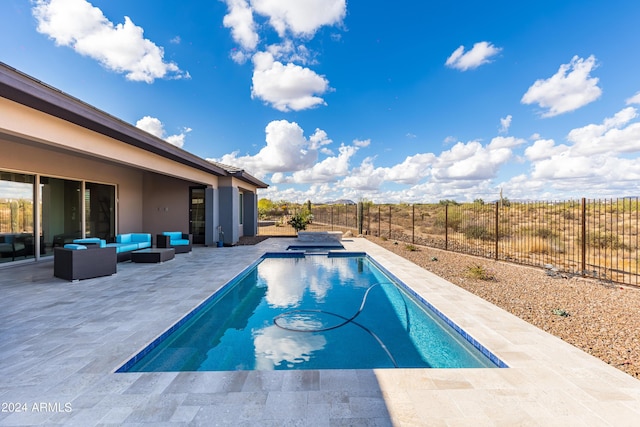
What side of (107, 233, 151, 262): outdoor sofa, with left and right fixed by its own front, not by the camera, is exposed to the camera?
front

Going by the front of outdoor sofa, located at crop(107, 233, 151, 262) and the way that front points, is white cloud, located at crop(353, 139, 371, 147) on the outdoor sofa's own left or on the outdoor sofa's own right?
on the outdoor sofa's own left

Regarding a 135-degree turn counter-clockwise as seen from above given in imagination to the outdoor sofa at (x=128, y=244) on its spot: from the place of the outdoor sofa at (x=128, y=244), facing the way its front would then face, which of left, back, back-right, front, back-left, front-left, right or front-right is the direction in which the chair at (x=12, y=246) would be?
back-left

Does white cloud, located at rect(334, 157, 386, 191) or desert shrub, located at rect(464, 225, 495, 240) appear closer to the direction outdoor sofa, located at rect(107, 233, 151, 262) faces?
the desert shrub

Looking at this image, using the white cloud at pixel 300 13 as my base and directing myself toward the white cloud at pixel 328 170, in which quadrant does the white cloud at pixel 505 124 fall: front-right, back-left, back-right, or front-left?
front-right

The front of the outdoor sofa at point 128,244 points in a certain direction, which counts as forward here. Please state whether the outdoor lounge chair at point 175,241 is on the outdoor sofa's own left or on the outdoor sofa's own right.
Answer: on the outdoor sofa's own left

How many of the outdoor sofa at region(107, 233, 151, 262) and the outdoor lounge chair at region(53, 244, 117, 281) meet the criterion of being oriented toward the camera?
1
